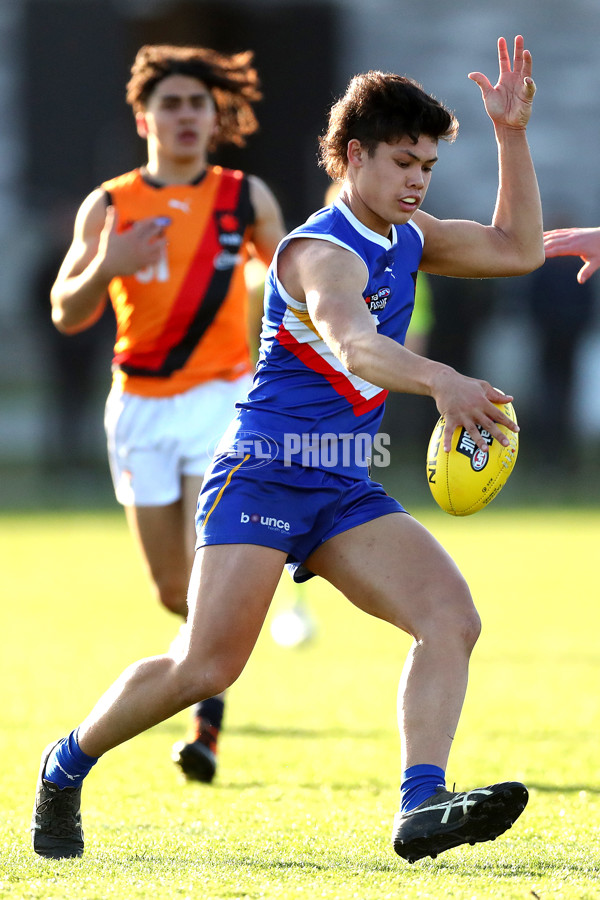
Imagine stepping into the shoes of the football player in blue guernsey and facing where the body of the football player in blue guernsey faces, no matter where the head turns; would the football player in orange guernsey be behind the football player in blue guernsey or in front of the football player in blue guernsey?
behind

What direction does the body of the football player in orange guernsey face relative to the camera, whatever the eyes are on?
toward the camera

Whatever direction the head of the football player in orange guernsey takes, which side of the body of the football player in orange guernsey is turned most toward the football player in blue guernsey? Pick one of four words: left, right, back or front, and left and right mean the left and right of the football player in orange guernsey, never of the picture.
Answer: front

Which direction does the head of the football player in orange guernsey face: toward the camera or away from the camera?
toward the camera

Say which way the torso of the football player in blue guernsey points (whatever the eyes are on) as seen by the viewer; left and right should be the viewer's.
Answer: facing the viewer and to the right of the viewer

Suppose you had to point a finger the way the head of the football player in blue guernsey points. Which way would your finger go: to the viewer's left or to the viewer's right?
to the viewer's right

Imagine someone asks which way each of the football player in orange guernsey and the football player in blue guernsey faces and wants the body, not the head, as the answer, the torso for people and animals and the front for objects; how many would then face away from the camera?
0
